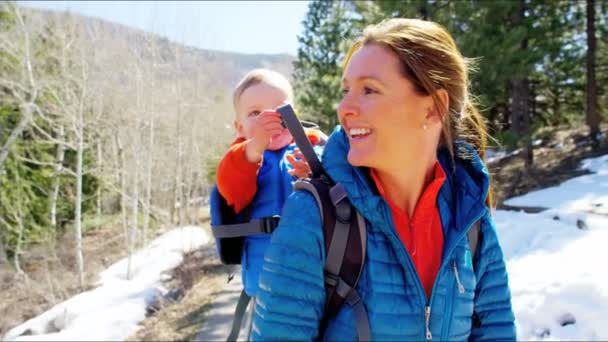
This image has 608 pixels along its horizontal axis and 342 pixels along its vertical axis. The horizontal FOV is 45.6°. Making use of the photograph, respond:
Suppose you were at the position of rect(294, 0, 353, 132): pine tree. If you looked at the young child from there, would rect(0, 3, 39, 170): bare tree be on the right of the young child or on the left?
right

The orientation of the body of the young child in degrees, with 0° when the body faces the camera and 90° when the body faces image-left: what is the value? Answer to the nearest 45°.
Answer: approximately 315°

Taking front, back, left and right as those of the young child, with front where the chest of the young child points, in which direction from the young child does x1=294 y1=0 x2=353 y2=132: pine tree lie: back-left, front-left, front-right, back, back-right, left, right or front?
back-left

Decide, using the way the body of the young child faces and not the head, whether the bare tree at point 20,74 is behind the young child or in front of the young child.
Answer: behind
